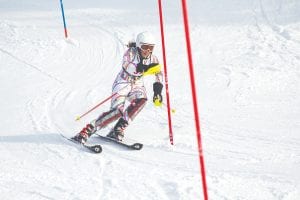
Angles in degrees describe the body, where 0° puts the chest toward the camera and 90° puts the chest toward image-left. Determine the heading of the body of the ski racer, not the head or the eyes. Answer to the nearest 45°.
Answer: approximately 315°
